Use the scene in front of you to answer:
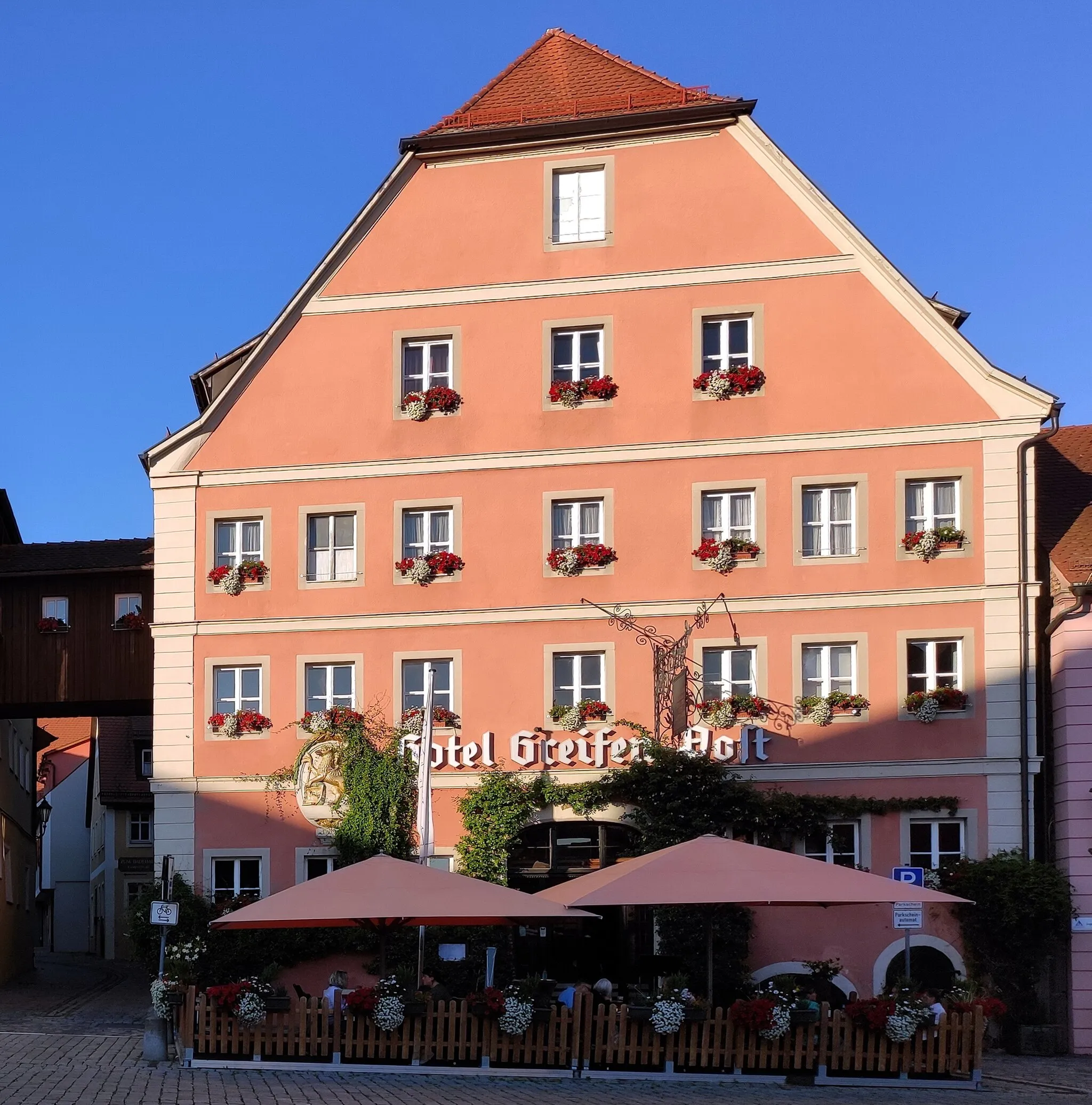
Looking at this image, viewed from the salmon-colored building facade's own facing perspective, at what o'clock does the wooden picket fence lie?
The wooden picket fence is roughly at 12 o'clock from the salmon-colored building facade.

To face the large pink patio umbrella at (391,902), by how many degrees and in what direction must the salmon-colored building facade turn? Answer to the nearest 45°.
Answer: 0° — it already faces it

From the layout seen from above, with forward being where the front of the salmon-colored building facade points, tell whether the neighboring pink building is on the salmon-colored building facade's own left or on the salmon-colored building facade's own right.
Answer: on the salmon-colored building facade's own left

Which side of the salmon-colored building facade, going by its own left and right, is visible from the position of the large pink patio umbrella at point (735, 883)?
front

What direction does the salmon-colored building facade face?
toward the camera
